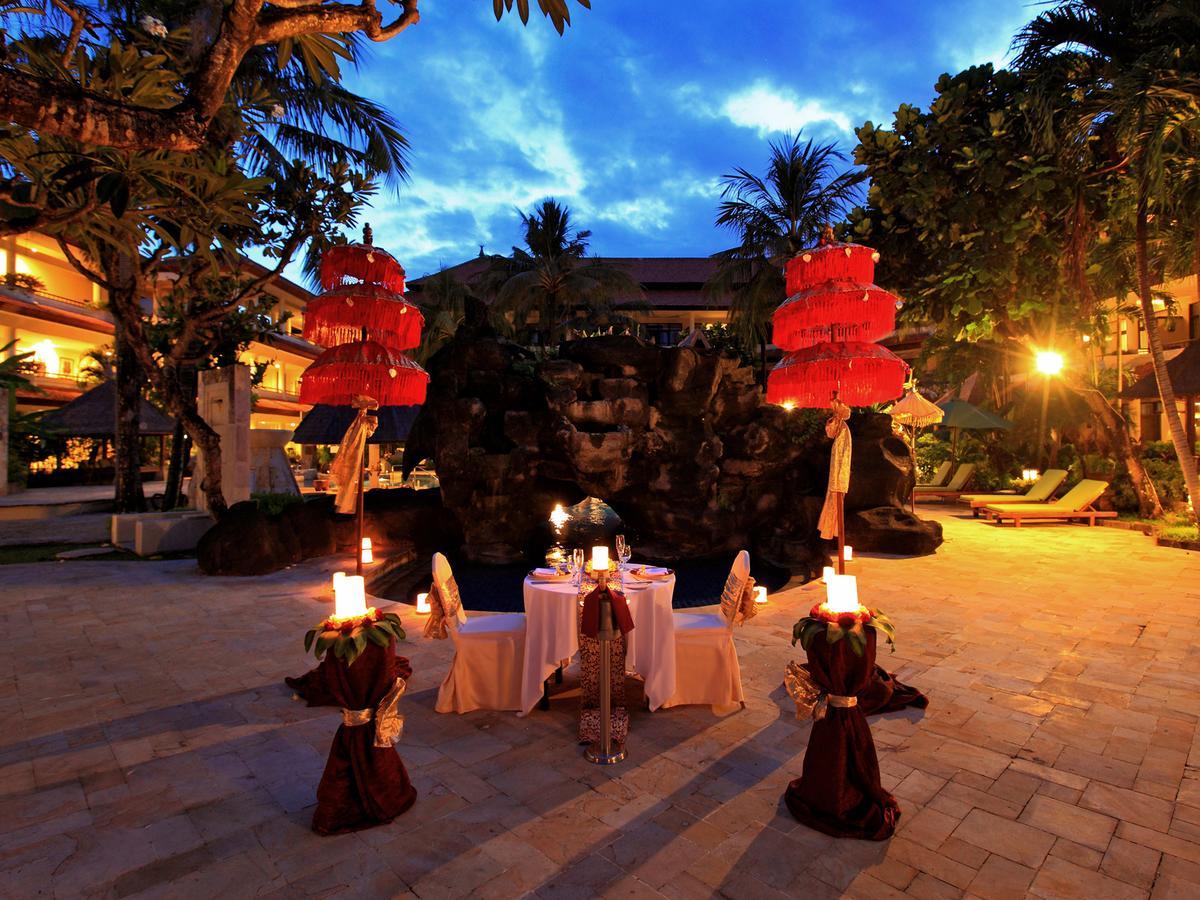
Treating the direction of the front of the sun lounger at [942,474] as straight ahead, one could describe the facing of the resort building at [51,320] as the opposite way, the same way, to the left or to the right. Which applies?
the opposite way

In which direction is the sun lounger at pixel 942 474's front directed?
to the viewer's left

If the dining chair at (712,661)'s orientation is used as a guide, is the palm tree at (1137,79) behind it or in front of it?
behind

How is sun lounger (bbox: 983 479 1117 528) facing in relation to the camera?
to the viewer's left

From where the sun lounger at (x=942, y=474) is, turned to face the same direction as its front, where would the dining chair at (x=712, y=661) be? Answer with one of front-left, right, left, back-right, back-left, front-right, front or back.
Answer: left

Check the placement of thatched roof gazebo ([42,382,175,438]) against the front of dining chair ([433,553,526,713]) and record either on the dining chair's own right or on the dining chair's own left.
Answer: on the dining chair's own left

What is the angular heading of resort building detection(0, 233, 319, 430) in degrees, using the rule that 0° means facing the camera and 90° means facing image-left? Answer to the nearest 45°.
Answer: approximately 315°

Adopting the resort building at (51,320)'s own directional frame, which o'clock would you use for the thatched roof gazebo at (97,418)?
The thatched roof gazebo is roughly at 1 o'clock from the resort building.

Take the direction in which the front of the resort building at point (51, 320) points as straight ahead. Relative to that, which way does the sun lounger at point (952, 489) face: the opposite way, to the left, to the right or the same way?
the opposite way

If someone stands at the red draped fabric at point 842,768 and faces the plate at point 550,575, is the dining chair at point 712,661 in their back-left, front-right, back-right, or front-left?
front-right

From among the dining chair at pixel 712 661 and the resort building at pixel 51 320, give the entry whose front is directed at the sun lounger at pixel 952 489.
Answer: the resort building

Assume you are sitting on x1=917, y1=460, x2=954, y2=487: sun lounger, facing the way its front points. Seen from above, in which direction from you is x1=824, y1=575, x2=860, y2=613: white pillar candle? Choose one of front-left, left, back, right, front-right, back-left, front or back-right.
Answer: left

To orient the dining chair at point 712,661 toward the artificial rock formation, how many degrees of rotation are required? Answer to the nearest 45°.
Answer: approximately 90° to its right

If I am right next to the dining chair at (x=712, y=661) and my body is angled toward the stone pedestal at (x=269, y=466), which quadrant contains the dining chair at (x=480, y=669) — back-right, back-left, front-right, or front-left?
front-left

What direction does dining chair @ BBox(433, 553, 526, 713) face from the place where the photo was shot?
facing to the right of the viewer

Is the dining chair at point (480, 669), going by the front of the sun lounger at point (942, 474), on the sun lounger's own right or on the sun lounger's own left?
on the sun lounger's own left

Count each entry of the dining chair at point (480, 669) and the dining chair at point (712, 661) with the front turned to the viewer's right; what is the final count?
1

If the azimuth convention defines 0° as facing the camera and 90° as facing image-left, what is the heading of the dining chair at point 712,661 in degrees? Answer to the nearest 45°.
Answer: approximately 90°

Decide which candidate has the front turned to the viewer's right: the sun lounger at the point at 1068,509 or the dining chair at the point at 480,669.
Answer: the dining chair
